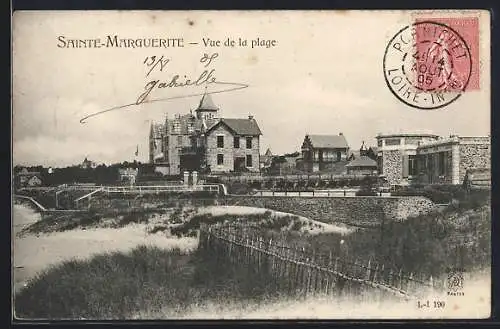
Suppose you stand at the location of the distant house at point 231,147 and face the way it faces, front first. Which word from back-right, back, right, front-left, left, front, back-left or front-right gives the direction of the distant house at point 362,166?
left

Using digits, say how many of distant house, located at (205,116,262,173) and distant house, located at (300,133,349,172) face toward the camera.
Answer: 2

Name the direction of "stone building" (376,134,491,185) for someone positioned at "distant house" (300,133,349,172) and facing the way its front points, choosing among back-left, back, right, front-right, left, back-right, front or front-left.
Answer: left

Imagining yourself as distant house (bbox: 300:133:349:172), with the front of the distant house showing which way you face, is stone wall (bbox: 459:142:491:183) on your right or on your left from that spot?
on your left

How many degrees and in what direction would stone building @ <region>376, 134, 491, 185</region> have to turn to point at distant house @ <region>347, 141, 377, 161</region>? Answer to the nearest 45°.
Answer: approximately 135° to its right

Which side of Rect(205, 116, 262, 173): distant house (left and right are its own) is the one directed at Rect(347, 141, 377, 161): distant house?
left

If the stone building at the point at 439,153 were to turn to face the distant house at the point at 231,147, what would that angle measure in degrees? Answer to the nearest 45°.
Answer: approximately 45° to its right

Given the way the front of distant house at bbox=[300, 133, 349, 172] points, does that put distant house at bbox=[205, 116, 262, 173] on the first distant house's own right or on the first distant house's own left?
on the first distant house's own right

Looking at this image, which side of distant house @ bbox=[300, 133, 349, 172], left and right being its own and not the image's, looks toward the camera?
front

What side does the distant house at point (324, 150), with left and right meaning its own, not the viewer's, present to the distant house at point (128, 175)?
right

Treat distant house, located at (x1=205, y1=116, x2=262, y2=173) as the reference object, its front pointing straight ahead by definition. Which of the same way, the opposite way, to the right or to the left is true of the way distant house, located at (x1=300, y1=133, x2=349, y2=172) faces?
the same way
